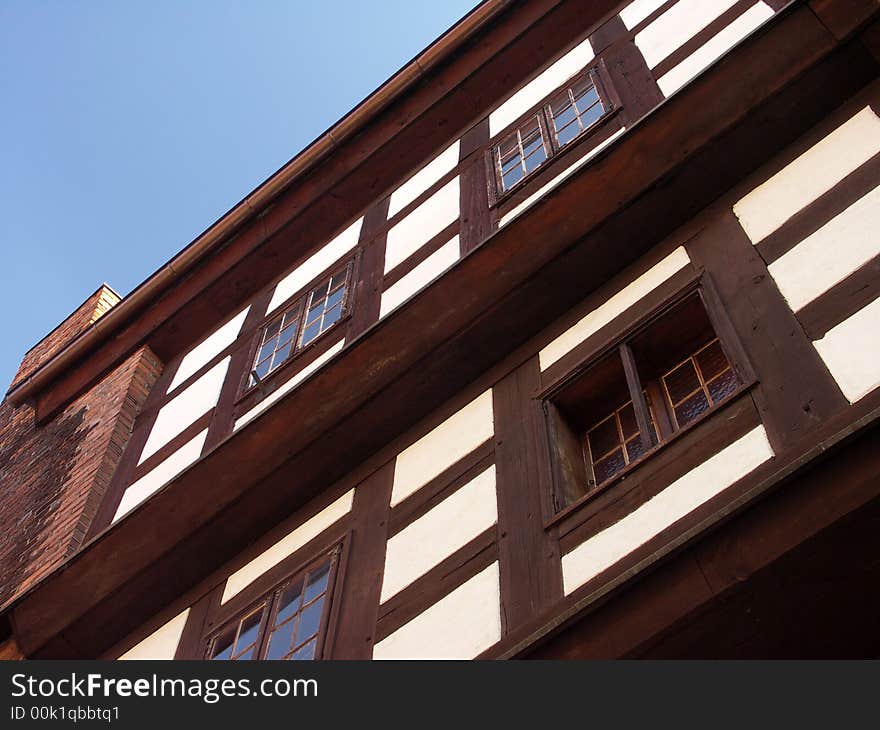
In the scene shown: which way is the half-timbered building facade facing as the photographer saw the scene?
facing the viewer and to the left of the viewer
